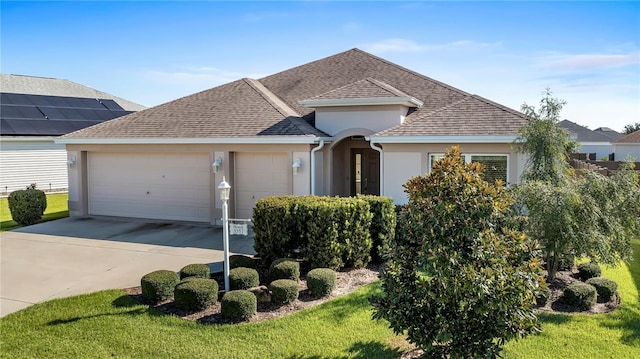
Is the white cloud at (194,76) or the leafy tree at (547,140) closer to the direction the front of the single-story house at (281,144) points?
the leafy tree

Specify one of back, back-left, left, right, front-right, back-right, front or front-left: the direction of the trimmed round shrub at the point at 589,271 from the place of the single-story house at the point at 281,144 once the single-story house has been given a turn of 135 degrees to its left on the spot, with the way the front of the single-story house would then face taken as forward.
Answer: right

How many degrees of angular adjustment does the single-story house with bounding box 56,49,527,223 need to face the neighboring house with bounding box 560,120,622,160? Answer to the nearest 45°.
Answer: approximately 135° to its left

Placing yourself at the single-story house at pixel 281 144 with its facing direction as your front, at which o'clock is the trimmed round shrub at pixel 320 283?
The trimmed round shrub is roughly at 12 o'clock from the single-story house.

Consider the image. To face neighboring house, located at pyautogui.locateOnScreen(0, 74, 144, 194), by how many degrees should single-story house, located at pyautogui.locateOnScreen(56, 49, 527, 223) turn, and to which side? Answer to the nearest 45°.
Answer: approximately 135° to its right

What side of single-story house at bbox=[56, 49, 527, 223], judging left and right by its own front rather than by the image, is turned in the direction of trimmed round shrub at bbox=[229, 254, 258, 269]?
front

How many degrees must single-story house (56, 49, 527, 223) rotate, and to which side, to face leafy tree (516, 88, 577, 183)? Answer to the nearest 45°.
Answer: approximately 45° to its left

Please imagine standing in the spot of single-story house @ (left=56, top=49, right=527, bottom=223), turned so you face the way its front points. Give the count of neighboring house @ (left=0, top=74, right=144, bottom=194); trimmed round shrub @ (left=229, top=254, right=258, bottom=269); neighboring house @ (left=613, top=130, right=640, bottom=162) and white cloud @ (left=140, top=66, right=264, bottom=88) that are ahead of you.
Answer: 1

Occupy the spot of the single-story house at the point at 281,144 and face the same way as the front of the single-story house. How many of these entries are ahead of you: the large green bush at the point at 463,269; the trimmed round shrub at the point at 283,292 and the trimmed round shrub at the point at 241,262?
3

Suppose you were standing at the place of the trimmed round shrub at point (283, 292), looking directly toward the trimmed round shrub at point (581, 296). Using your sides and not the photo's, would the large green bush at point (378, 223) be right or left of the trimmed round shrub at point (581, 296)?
left

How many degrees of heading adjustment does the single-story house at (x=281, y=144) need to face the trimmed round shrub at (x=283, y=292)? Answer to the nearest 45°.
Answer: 0° — it already faces it

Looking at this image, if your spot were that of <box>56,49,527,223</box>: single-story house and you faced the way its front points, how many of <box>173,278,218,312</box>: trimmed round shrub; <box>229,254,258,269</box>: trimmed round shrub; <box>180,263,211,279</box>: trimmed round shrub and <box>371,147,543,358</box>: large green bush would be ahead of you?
4

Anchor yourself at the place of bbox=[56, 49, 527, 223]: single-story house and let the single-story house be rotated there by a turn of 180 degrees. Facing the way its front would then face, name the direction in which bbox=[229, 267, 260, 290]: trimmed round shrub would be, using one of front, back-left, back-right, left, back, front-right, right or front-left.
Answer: back

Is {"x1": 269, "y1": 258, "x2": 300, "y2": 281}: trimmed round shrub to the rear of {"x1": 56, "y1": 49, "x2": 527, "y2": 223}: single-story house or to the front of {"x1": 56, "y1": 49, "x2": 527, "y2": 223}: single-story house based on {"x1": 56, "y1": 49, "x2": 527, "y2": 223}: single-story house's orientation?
to the front

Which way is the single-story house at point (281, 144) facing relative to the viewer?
toward the camera

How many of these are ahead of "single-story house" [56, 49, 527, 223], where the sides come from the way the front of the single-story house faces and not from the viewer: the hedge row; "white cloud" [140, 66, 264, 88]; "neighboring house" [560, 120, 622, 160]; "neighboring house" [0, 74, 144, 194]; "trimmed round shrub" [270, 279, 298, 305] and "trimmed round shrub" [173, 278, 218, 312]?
3

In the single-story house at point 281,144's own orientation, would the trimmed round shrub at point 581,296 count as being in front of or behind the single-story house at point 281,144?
in front
